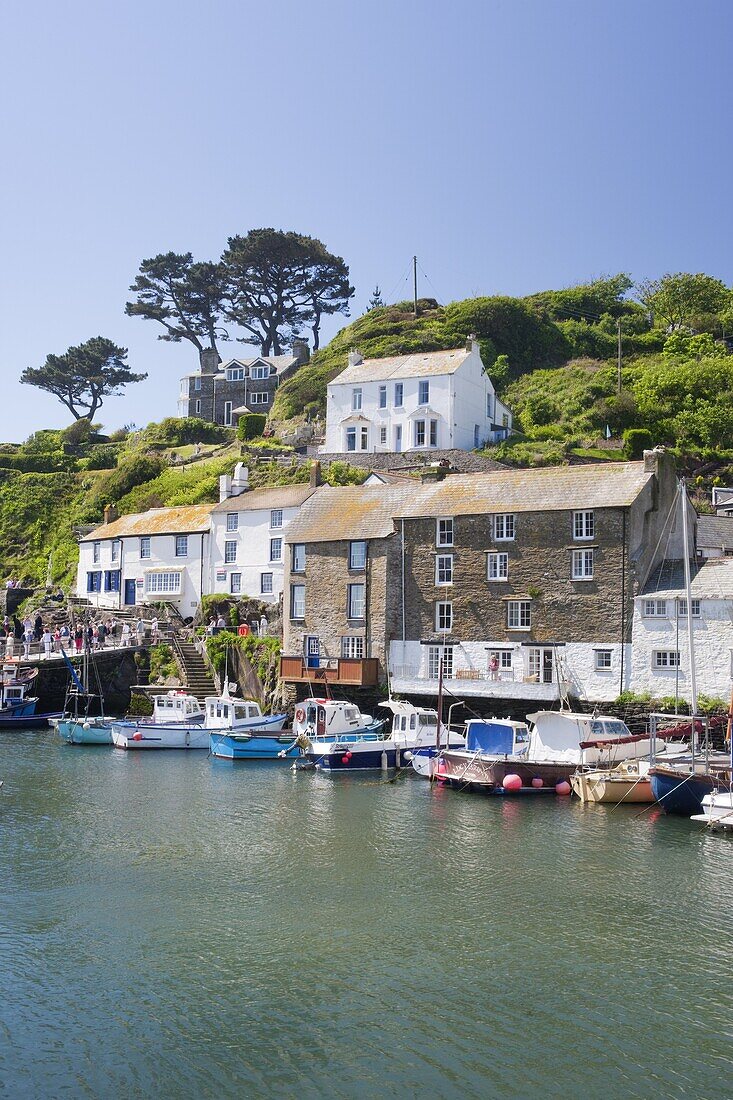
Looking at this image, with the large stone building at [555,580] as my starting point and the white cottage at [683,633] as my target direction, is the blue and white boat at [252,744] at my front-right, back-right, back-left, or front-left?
back-right

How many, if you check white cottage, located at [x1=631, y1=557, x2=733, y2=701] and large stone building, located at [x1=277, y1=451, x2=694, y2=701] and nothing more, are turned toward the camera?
2

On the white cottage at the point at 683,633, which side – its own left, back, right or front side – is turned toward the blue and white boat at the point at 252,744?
right

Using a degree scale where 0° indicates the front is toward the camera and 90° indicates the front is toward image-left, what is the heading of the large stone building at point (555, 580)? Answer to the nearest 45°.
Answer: approximately 0°

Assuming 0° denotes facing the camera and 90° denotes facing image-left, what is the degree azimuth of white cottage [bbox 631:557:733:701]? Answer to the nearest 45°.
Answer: approximately 0°

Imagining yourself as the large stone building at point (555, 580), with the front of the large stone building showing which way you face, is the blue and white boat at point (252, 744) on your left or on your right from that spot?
on your right
